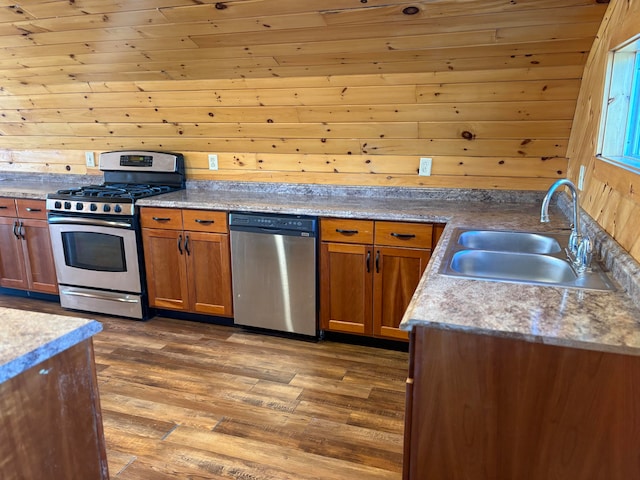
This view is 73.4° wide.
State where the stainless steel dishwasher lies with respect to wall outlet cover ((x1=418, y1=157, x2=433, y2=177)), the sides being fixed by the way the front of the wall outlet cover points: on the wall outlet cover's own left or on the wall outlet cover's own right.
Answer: on the wall outlet cover's own right

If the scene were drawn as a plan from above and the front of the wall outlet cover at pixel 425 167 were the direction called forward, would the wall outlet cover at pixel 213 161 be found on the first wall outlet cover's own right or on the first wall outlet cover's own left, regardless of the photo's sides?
on the first wall outlet cover's own right

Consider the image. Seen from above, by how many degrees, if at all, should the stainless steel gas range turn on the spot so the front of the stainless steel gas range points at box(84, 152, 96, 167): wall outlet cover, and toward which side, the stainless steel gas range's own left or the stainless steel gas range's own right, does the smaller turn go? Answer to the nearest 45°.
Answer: approximately 135° to the stainless steel gas range's own right

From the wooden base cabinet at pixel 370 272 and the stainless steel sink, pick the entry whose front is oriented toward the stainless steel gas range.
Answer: the stainless steel sink

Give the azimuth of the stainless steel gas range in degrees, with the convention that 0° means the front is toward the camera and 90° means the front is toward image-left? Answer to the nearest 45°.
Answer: approximately 45°

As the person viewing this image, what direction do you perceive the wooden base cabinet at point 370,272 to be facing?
facing the viewer

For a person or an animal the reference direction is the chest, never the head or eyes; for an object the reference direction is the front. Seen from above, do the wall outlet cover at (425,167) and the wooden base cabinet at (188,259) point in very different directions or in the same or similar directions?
same or similar directions

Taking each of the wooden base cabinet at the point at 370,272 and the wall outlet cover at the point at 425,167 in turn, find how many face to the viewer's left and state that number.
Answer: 0

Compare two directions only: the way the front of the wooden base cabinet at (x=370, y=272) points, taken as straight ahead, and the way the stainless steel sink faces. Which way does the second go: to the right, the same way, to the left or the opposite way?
to the right

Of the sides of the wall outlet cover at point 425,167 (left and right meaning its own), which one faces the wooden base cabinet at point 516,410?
front

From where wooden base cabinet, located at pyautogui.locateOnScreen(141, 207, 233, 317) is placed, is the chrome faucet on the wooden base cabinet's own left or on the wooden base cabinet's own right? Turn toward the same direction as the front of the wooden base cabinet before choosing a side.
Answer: on the wooden base cabinet's own left

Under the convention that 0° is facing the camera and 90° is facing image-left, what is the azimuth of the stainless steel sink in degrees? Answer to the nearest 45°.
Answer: approximately 90°

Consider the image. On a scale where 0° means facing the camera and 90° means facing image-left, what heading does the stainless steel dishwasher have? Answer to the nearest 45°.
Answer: approximately 45°

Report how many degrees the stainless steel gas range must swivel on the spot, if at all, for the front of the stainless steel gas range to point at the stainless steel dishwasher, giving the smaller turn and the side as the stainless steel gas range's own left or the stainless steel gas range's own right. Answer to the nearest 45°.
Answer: approximately 90° to the stainless steel gas range's own left

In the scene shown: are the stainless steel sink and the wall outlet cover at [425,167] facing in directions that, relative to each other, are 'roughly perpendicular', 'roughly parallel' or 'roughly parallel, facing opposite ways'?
roughly perpendicular

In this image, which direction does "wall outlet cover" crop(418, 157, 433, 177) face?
toward the camera

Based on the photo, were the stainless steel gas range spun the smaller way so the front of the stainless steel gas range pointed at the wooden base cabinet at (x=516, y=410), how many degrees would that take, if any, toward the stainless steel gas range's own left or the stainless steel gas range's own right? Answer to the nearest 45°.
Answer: approximately 45° to the stainless steel gas range's own left

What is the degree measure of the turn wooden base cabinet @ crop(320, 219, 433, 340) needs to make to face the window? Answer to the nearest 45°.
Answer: approximately 45° to its left

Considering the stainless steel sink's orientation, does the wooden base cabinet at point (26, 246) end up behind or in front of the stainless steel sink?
in front

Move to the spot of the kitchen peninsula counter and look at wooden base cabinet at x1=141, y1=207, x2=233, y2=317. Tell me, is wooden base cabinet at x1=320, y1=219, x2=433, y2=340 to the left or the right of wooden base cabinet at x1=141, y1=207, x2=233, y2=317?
right
